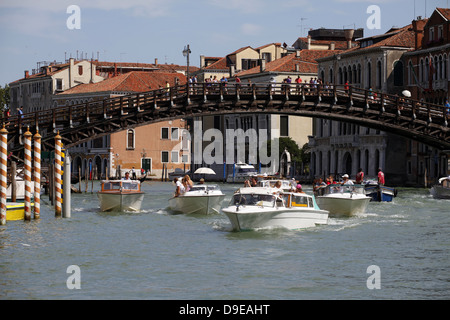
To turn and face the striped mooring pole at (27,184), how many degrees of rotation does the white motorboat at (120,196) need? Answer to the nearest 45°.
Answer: approximately 45° to its right

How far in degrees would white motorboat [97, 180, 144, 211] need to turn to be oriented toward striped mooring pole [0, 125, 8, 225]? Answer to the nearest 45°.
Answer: approximately 45° to its right

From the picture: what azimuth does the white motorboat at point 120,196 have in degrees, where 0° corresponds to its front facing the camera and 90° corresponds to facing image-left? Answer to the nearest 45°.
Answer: approximately 0°
